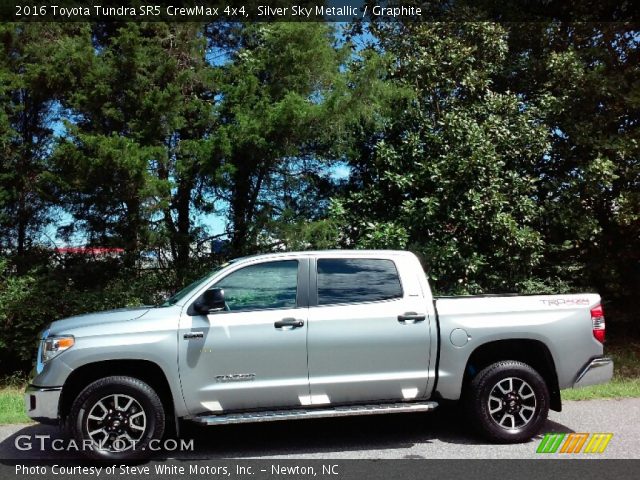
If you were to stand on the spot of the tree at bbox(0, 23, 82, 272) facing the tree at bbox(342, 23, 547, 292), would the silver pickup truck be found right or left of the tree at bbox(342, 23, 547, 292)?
right

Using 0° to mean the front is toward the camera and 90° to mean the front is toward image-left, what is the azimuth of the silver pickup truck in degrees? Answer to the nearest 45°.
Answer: approximately 90°

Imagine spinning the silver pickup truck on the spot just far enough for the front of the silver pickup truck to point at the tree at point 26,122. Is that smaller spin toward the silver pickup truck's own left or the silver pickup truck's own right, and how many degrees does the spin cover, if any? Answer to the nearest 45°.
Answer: approximately 45° to the silver pickup truck's own right

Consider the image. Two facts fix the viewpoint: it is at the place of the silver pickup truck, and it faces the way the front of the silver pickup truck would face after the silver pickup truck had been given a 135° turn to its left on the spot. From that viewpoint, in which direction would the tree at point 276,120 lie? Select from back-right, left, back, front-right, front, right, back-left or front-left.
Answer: back-left

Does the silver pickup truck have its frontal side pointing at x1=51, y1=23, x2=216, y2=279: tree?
no
